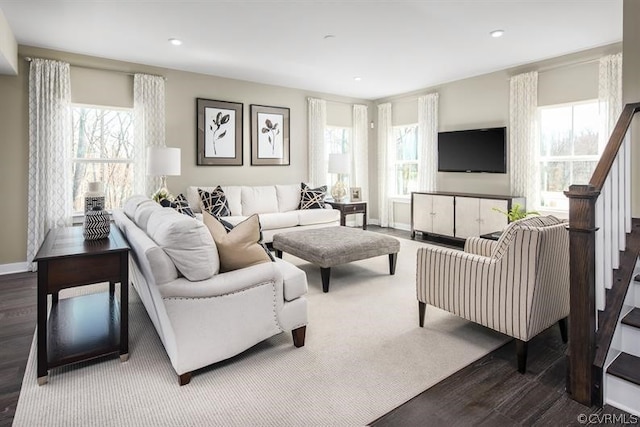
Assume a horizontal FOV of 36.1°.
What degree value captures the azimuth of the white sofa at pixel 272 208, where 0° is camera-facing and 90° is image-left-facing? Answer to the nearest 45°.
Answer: approximately 315°

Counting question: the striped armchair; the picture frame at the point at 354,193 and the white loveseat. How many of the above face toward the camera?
1

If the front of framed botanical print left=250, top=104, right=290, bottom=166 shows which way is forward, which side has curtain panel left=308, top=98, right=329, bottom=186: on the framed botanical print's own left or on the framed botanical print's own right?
on the framed botanical print's own left

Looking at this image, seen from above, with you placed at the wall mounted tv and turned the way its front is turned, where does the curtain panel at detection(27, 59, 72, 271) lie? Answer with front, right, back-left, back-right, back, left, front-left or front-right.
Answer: front

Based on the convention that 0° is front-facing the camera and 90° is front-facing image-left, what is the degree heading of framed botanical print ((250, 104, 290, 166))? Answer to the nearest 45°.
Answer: approximately 315°

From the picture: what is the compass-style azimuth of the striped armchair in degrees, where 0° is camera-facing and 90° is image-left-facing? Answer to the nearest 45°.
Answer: approximately 135°

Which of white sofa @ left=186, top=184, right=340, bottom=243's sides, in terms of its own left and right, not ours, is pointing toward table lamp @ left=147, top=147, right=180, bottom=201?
right

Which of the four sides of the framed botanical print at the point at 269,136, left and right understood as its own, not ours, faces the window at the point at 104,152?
right

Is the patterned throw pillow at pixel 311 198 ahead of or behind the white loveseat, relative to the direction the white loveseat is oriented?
ahead

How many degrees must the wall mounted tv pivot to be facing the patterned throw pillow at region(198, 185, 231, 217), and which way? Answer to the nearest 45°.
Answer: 0° — it already faces it

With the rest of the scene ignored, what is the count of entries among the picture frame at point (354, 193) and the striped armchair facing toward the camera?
1

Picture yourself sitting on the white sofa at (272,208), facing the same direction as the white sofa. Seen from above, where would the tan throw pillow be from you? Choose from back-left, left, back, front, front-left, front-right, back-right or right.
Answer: front-right

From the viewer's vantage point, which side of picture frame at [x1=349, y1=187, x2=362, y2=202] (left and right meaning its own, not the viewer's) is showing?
front
